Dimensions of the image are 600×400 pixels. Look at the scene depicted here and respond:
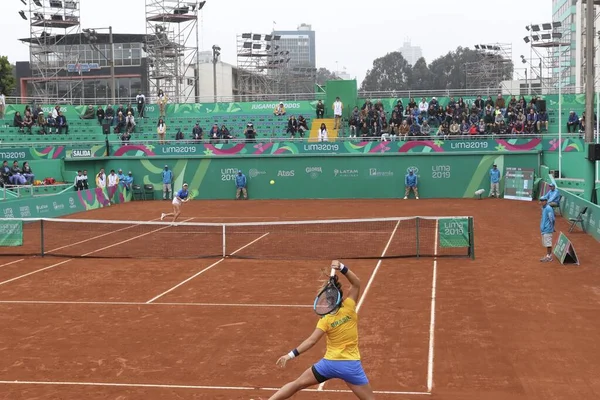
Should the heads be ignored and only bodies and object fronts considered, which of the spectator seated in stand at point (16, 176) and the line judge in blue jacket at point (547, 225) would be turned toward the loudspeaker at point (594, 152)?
the spectator seated in stand

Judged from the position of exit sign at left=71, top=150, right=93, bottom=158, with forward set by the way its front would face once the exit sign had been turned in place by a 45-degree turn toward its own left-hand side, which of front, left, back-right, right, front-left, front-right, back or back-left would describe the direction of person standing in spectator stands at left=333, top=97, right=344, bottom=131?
front-left

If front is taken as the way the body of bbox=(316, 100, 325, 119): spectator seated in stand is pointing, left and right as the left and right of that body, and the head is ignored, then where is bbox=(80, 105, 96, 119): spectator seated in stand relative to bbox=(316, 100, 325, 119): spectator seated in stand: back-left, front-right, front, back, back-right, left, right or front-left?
right

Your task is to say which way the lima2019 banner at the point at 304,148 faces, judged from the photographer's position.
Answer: facing the viewer

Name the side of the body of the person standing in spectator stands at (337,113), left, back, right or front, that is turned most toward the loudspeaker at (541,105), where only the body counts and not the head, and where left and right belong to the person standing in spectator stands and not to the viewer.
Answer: left

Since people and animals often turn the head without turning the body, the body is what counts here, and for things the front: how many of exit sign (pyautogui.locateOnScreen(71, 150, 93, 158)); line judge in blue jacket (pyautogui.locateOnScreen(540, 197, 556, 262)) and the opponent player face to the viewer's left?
1

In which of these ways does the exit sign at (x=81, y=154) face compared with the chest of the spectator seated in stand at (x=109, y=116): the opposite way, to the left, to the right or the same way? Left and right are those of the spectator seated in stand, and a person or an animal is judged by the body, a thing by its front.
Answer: the same way

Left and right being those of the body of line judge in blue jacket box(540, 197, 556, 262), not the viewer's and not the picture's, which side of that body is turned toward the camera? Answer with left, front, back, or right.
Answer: left

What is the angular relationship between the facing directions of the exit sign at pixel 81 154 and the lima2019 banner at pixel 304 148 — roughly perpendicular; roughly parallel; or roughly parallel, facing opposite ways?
roughly parallel

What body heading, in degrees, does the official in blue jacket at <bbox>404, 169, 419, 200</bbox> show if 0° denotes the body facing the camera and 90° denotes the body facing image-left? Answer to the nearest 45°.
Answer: approximately 0°

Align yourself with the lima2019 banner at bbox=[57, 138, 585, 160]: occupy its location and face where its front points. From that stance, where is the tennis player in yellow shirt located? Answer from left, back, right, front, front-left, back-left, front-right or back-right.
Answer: front

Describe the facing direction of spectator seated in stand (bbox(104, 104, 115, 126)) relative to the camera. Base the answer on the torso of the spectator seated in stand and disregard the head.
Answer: toward the camera

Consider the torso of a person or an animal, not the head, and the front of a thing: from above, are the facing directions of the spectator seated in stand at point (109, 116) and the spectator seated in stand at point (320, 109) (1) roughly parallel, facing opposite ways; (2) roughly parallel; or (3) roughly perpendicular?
roughly parallel
